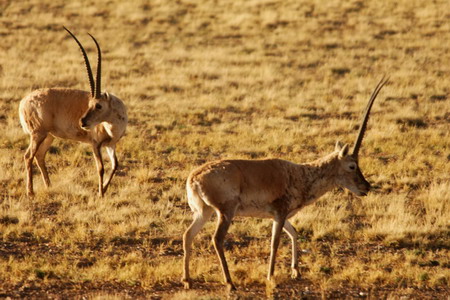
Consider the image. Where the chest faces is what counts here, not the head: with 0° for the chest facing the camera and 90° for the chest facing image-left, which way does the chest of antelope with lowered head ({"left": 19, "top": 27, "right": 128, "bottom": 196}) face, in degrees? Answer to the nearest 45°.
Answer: approximately 270°
